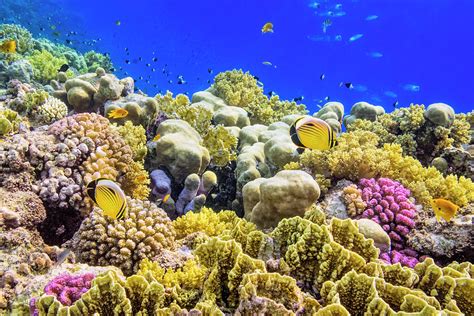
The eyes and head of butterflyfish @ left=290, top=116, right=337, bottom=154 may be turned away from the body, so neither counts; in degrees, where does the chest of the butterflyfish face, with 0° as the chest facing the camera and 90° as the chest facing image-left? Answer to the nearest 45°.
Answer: approximately 270°
